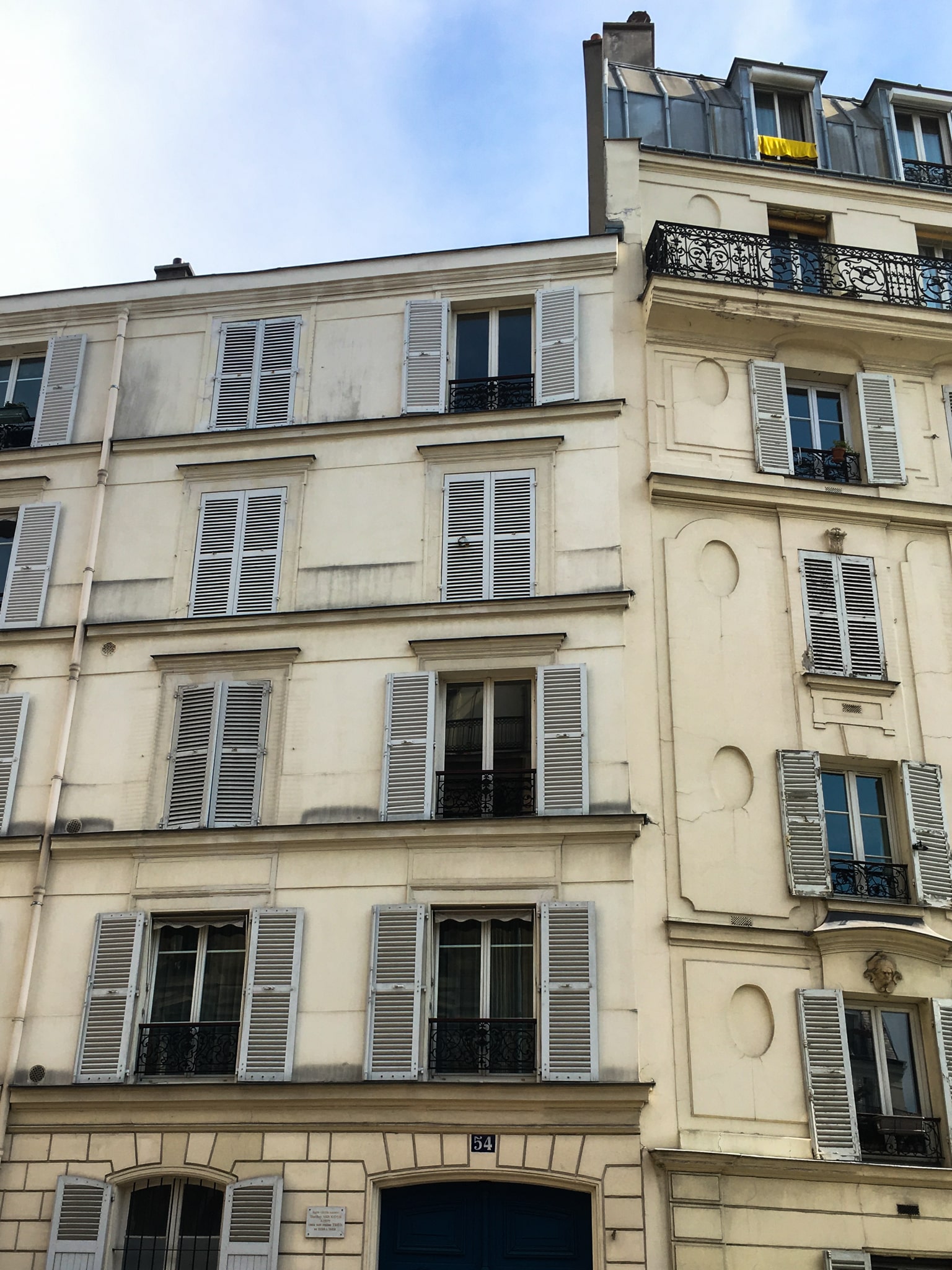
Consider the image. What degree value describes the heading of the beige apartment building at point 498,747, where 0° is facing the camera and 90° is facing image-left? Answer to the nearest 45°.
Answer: approximately 0°
